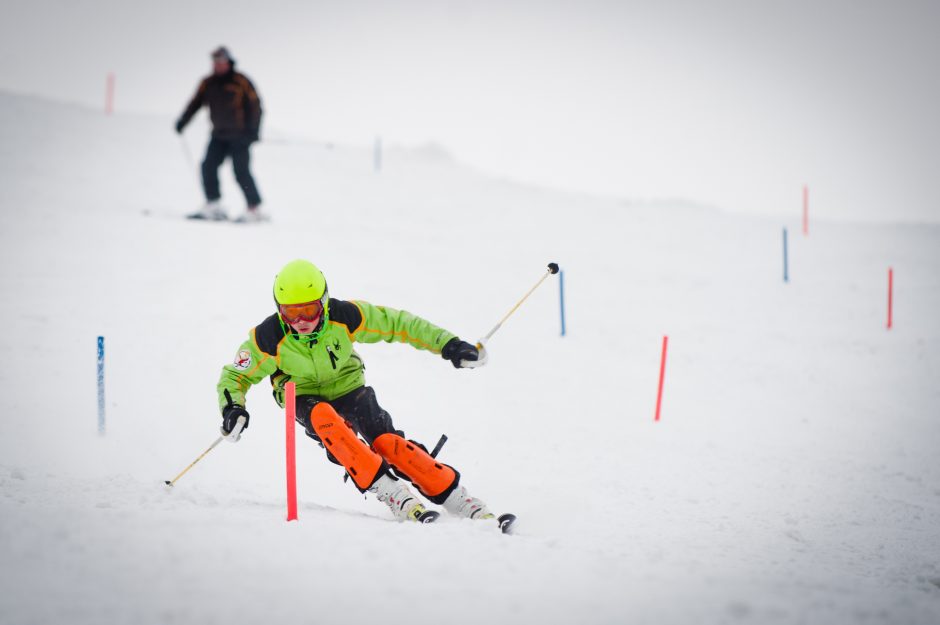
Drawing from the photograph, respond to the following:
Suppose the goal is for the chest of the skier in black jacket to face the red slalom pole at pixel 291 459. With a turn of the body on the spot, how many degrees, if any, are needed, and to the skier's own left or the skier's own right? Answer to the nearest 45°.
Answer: approximately 45° to the skier's own left

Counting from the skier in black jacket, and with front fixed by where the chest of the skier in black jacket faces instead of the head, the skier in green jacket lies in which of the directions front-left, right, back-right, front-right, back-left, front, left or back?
front-left

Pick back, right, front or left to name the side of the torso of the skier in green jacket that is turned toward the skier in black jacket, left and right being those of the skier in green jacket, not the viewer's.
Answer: back

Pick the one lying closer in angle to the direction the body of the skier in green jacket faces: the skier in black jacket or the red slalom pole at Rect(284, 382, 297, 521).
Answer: the red slalom pole

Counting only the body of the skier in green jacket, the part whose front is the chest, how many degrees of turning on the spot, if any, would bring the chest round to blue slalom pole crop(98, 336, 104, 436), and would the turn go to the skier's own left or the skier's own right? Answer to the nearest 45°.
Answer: approximately 135° to the skier's own right

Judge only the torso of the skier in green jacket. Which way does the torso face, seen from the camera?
toward the camera

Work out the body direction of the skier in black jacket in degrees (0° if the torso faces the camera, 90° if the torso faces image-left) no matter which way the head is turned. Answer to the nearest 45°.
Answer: approximately 45°

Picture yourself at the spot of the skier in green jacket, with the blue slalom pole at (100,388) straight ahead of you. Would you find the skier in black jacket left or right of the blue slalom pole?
right

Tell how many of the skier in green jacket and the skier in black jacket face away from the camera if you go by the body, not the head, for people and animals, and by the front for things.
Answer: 0
